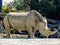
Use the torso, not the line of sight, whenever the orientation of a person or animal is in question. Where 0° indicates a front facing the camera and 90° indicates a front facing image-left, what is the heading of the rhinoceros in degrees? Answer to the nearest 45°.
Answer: approximately 270°
